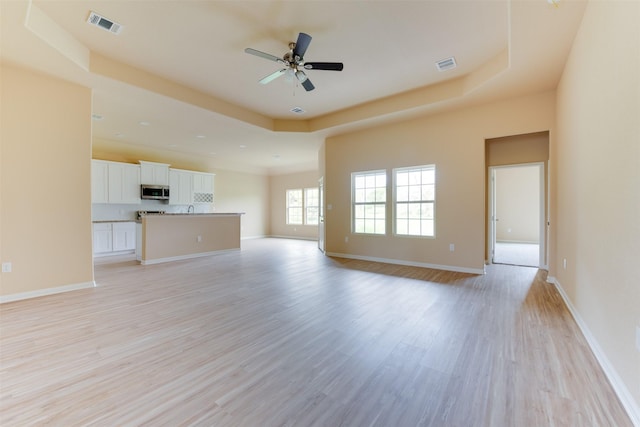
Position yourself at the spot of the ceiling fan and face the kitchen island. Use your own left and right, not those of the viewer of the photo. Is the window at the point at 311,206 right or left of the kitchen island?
right

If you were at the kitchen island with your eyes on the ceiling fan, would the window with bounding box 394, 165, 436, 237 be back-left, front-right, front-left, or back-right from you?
front-left

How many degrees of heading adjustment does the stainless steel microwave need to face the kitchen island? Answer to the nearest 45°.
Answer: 0° — it already faces it

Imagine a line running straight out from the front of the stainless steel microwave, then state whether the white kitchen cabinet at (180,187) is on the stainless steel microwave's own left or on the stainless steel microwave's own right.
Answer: on the stainless steel microwave's own left

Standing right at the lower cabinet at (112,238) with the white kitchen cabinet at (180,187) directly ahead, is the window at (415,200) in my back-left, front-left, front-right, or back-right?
front-right

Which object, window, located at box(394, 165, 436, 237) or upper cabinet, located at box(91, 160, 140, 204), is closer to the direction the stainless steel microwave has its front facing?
the window

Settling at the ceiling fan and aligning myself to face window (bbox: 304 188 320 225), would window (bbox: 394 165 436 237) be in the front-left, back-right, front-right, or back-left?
front-right

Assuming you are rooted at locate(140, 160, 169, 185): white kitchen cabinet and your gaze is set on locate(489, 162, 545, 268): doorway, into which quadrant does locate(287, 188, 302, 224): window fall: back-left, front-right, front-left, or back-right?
front-left

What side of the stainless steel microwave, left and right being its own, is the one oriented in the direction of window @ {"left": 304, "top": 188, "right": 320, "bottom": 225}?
left

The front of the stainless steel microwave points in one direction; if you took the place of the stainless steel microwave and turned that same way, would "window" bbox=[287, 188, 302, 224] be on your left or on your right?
on your left

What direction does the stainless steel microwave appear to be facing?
toward the camera

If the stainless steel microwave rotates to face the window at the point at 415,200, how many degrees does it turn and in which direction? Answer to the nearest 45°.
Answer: approximately 45° to its left

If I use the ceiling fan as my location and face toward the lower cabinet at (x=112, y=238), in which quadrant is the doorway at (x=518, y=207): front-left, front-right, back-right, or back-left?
back-right
